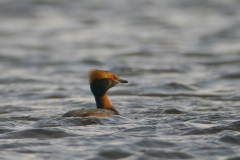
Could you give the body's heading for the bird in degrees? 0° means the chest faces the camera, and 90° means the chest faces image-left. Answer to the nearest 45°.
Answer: approximately 270°
